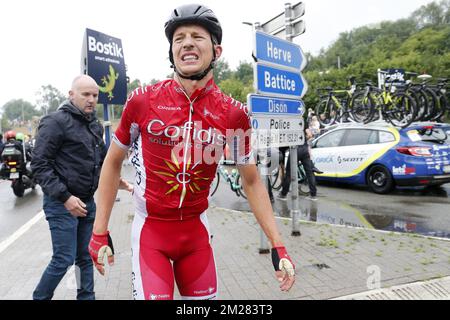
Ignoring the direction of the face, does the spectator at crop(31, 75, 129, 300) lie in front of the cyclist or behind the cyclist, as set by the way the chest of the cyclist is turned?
behind

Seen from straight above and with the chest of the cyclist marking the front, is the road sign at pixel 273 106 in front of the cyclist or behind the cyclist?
behind

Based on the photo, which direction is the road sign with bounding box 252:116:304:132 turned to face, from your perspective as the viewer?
facing the viewer

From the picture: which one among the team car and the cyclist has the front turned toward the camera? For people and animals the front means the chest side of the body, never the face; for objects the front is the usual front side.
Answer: the cyclist

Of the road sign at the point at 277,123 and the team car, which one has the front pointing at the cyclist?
the road sign

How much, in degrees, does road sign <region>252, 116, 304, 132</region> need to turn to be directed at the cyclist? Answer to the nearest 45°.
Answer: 0° — it already faces them

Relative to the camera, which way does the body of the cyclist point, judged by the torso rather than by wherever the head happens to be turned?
toward the camera

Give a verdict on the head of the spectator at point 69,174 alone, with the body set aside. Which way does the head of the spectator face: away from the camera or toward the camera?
toward the camera

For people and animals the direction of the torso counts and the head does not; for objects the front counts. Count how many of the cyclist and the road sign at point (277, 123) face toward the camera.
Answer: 2

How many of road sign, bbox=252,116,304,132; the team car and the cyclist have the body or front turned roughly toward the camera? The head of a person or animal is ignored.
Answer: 2

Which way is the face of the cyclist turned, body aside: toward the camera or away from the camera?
toward the camera

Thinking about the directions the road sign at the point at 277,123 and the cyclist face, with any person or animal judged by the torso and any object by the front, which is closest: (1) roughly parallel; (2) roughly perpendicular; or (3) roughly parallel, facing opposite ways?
roughly parallel

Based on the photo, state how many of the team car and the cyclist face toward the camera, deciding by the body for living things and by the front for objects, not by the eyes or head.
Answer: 1

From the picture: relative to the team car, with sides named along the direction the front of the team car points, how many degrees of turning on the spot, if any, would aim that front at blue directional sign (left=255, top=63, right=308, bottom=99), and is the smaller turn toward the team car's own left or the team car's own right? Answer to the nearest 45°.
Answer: approximately 135° to the team car's own left
